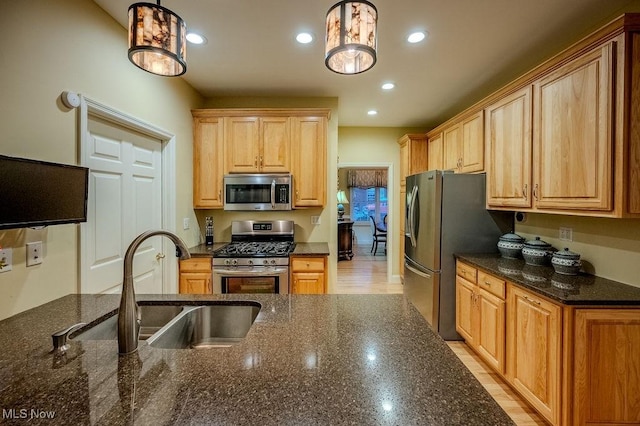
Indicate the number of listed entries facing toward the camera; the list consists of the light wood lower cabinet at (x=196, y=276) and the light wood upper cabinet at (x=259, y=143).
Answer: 2

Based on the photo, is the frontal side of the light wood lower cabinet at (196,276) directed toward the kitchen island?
yes

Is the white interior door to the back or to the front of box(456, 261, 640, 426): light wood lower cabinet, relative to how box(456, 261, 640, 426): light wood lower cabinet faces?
to the front

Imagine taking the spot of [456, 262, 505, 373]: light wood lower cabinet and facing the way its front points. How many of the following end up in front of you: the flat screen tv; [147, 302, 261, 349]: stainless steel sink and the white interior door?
3

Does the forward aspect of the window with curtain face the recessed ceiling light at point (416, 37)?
yes

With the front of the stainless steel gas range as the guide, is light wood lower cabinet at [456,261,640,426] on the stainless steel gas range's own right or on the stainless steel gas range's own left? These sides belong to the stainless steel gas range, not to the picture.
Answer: on the stainless steel gas range's own left

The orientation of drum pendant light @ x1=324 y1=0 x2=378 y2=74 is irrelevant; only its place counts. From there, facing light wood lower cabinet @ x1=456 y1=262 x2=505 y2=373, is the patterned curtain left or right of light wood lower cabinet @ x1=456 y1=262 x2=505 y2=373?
left

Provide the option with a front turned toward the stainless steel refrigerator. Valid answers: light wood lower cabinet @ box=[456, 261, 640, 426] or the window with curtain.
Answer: the window with curtain

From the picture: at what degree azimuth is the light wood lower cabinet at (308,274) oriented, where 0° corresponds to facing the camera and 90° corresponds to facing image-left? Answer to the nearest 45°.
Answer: approximately 0°

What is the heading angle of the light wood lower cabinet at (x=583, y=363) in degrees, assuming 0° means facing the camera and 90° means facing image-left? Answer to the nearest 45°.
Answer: approximately 45°

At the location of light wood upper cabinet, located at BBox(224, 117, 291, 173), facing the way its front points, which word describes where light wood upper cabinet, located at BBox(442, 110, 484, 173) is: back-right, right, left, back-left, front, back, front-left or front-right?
left

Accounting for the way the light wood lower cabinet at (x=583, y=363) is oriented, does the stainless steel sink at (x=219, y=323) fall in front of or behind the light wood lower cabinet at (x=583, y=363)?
in front

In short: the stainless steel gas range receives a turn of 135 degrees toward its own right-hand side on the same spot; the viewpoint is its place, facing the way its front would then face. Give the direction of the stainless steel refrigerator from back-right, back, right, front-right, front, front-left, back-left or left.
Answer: back-right

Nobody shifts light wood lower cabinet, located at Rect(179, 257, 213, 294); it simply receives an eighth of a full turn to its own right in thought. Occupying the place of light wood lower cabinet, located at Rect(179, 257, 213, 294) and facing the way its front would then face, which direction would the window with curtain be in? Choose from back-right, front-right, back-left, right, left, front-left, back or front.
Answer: back
